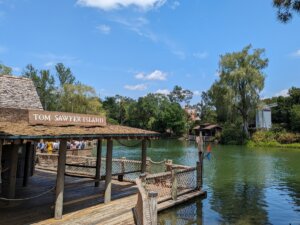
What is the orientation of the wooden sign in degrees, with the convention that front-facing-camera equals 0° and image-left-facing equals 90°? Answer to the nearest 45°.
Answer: approximately 315°

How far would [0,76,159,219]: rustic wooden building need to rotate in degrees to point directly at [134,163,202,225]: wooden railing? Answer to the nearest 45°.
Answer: approximately 45° to its left

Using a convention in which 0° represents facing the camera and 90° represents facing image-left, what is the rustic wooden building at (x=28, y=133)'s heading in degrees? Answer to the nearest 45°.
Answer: approximately 315°
